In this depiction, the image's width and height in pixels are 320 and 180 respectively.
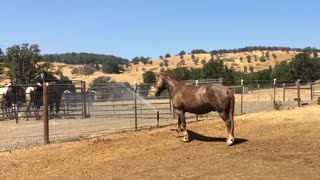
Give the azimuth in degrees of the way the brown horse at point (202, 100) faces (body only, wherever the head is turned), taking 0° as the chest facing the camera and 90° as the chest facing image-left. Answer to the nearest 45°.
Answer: approximately 90°
